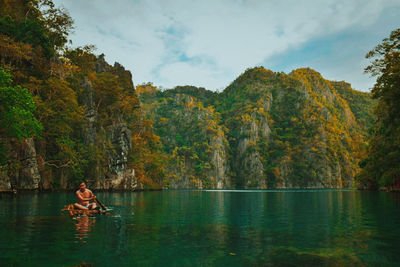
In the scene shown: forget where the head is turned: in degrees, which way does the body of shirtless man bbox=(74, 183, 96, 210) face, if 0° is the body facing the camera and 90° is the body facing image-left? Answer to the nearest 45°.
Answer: approximately 315°
